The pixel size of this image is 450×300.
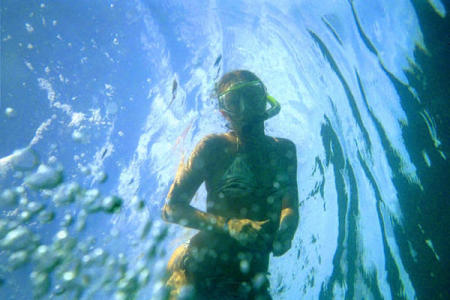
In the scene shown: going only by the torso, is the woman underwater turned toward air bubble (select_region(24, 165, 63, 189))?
no

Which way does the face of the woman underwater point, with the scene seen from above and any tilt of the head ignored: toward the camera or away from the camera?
toward the camera

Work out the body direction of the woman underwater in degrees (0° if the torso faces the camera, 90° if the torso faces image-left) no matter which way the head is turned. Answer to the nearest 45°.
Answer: approximately 0°
